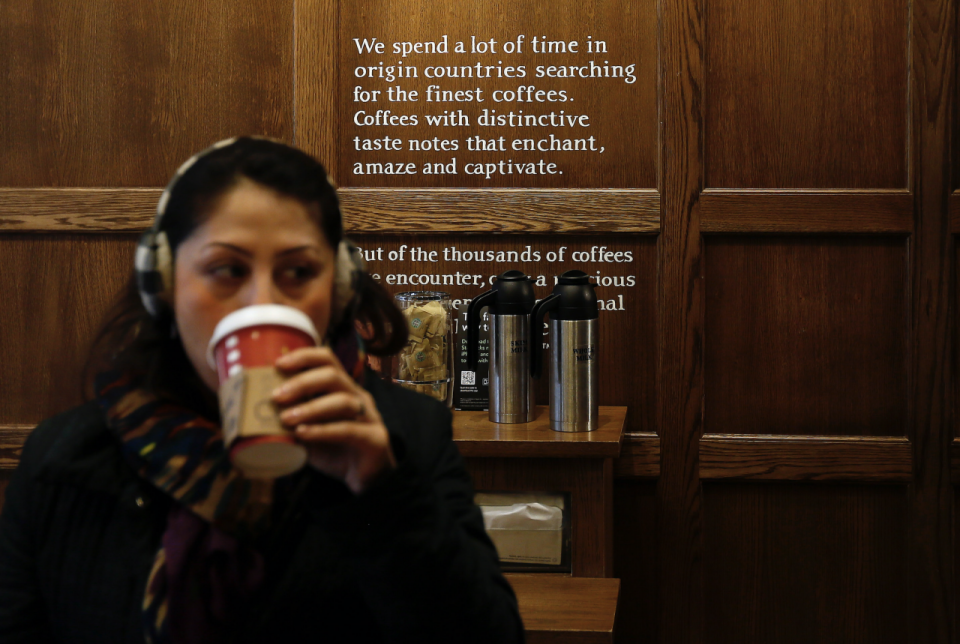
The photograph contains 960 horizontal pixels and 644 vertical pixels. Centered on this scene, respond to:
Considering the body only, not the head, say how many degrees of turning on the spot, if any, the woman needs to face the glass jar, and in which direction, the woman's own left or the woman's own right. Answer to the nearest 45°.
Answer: approximately 180°

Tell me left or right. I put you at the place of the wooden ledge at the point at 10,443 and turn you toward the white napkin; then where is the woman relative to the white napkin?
right

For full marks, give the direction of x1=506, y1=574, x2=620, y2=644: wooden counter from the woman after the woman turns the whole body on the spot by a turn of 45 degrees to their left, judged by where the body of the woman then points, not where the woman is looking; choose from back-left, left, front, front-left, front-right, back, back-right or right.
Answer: left

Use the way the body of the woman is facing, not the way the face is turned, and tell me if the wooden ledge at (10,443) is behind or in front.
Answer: behind

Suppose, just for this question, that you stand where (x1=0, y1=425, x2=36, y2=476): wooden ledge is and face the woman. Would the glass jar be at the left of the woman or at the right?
left

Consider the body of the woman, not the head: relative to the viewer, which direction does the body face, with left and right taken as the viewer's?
facing the viewer
